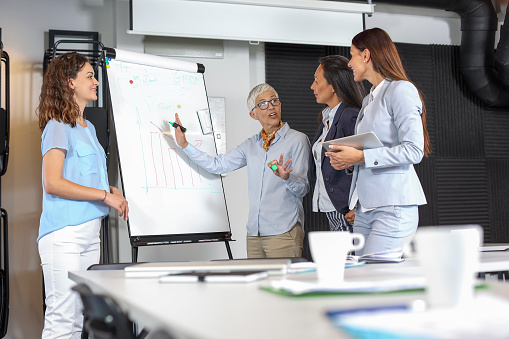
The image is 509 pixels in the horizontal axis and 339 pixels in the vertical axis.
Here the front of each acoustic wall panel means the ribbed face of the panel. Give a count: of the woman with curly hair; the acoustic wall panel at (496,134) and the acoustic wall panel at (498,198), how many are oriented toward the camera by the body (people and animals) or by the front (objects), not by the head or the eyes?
2

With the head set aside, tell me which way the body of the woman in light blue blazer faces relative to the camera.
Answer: to the viewer's left

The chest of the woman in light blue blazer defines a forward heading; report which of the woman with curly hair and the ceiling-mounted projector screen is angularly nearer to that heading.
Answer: the woman with curly hair

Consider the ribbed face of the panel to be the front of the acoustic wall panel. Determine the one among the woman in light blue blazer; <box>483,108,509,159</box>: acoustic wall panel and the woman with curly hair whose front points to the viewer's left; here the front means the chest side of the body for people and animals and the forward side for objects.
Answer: the woman in light blue blazer

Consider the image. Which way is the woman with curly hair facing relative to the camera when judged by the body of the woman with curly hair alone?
to the viewer's right

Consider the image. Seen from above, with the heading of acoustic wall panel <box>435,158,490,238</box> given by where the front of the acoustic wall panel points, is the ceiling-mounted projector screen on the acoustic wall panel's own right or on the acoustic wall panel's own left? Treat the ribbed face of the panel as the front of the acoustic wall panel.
on the acoustic wall panel's own right

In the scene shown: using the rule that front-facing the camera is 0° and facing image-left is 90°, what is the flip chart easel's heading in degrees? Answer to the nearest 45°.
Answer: approximately 315°

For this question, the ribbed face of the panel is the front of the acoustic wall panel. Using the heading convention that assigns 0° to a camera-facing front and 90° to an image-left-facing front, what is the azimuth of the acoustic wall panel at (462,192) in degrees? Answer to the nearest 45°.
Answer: approximately 0°
